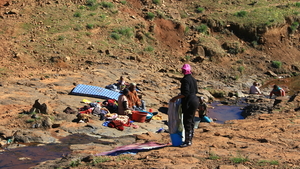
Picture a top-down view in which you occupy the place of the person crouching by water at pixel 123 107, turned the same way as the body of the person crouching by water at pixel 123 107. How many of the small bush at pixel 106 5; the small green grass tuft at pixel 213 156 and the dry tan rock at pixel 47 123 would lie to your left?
1

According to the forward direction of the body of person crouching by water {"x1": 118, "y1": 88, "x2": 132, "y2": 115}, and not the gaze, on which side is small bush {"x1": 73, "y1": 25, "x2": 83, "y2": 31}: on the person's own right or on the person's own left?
on the person's own left

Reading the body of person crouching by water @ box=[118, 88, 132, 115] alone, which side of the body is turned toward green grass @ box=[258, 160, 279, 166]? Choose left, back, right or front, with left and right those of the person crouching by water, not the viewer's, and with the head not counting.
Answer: right

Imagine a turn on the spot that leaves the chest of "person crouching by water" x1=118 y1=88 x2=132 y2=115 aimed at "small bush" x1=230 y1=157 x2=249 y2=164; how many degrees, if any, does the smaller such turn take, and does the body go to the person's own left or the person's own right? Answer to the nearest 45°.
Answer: approximately 90° to the person's own right

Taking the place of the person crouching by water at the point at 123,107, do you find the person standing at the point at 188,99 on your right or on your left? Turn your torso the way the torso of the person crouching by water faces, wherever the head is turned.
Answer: on your right

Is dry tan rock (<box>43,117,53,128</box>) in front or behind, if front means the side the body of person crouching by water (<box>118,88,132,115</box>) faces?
behind
